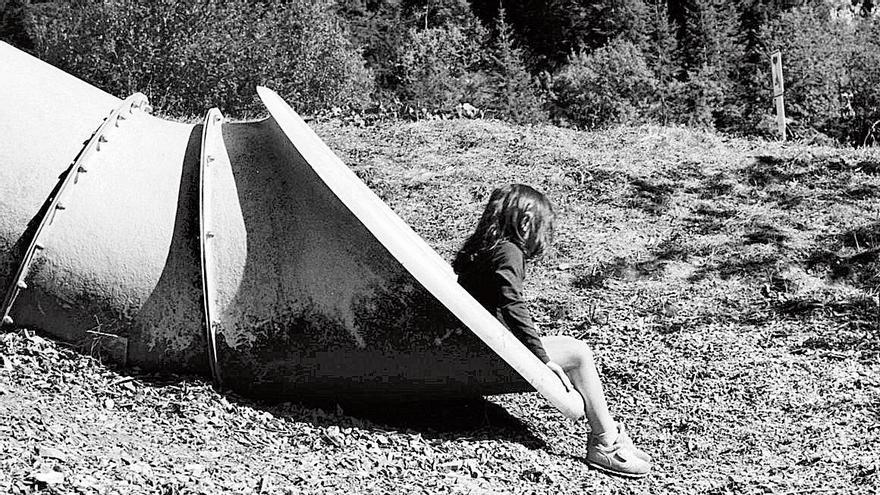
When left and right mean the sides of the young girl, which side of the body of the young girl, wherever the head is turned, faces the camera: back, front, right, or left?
right

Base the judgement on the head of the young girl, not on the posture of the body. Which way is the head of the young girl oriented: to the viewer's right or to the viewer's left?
to the viewer's right

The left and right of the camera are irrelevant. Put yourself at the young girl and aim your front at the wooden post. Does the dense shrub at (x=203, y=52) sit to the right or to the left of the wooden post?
left

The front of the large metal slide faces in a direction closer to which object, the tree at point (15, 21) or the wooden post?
the wooden post

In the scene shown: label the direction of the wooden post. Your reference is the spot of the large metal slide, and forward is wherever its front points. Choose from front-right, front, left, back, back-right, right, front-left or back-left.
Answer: front-left

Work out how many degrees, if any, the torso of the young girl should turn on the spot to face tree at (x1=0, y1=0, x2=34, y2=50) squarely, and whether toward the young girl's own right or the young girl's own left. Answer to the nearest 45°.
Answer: approximately 135° to the young girl's own left

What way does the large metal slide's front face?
to the viewer's right
